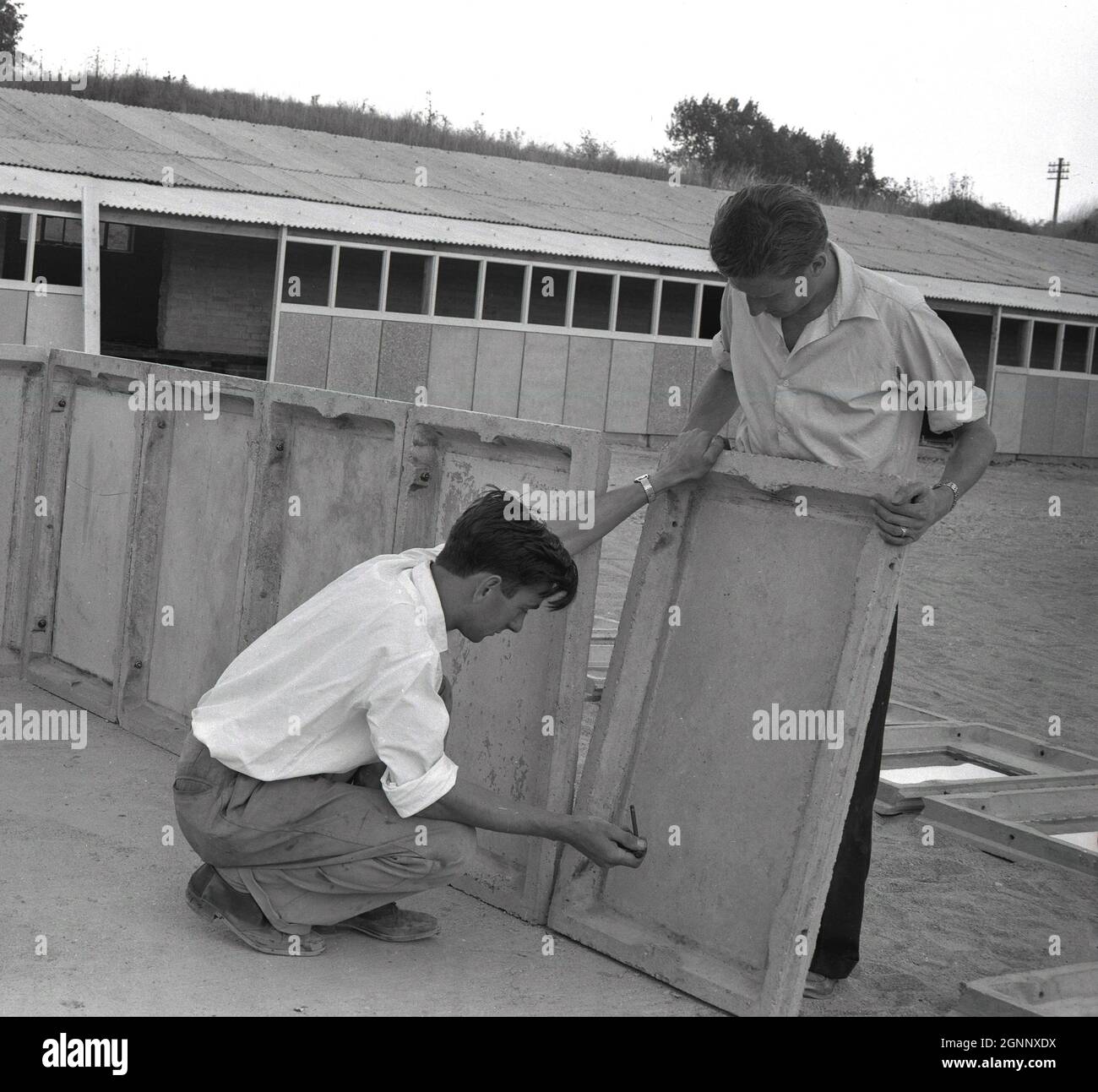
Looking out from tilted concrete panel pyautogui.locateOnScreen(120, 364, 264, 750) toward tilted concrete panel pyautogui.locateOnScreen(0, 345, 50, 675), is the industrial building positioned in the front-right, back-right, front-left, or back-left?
front-right

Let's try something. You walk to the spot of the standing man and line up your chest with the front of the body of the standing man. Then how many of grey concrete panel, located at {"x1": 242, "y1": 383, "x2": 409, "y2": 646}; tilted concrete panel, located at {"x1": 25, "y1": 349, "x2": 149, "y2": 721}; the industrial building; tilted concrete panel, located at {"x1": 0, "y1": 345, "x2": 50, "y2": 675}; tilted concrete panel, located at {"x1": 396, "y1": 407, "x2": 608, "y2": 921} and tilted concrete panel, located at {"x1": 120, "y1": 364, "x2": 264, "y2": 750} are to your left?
0

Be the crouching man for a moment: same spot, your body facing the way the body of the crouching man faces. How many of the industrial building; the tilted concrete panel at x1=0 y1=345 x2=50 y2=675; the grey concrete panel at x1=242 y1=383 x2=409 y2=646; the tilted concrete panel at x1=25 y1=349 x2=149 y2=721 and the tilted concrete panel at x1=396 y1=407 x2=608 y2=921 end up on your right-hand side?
0

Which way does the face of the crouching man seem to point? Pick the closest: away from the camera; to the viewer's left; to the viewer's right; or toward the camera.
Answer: to the viewer's right

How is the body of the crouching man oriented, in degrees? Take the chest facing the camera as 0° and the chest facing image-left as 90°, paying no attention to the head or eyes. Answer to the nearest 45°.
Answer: approximately 270°

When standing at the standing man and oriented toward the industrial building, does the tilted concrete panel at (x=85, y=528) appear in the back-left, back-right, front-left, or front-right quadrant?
front-left

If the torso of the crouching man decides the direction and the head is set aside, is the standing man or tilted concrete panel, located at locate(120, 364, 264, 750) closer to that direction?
the standing man

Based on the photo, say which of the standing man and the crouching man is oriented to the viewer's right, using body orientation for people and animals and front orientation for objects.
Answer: the crouching man

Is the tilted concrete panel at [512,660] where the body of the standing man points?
no

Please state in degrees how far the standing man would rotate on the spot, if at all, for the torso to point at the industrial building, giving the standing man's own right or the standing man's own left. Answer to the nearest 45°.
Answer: approximately 135° to the standing man's own right

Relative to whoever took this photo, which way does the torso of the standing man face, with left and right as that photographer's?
facing the viewer and to the left of the viewer

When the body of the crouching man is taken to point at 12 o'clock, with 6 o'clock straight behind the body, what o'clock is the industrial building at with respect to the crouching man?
The industrial building is roughly at 9 o'clock from the crouching man.

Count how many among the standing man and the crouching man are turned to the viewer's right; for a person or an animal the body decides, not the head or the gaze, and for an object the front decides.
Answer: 1

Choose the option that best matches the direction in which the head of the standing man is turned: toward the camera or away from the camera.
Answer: toward the camera

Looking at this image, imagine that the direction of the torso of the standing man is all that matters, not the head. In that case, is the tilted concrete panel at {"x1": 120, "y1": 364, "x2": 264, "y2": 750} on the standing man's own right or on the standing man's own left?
on the standing man's own right
